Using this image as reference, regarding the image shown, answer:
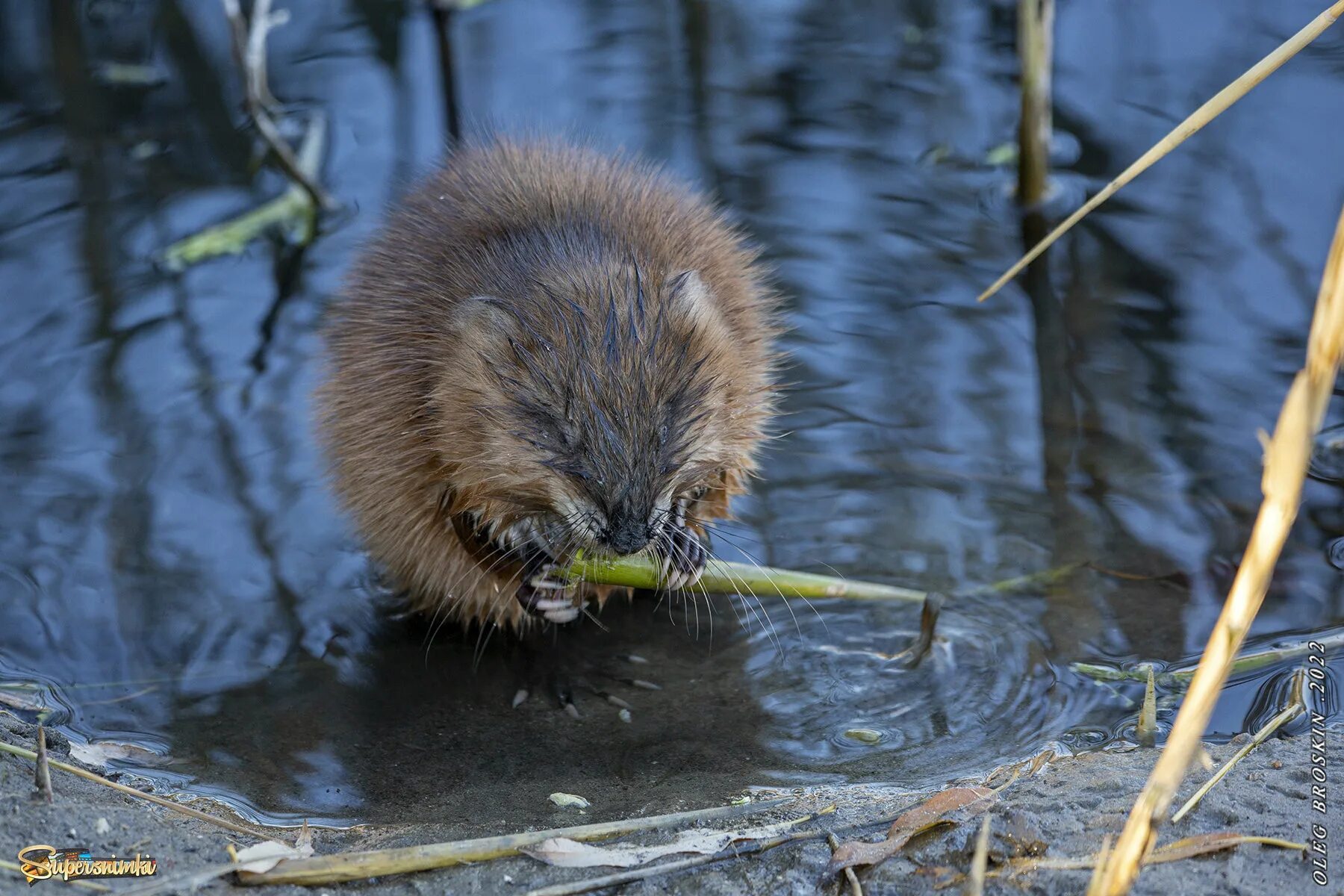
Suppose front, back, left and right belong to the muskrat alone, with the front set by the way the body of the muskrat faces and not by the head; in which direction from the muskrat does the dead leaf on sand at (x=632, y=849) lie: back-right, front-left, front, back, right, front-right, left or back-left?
front

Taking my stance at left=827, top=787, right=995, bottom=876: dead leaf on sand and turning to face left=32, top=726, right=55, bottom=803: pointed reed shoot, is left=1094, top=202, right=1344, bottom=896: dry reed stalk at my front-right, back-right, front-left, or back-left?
back-left

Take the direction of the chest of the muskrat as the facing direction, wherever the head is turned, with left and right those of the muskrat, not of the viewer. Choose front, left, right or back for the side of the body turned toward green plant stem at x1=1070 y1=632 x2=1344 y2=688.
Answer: left

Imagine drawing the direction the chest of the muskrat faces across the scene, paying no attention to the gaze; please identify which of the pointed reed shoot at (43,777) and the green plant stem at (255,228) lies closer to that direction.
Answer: the pointed reed shoot

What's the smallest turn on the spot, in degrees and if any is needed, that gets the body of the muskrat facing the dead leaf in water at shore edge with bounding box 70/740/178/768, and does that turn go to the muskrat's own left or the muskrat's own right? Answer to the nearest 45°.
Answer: approximately 45° to the muskrat's own right

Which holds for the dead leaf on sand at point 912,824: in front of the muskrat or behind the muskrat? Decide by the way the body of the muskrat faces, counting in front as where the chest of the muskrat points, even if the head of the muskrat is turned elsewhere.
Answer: in front

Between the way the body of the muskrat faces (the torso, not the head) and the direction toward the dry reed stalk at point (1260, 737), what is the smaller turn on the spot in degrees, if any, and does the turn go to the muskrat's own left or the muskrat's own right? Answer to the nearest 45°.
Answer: approximately 45° to the muskrat's own left

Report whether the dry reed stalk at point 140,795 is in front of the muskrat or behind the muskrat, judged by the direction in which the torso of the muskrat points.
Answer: in front

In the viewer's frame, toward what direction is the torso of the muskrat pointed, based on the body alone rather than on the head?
toward the camera
